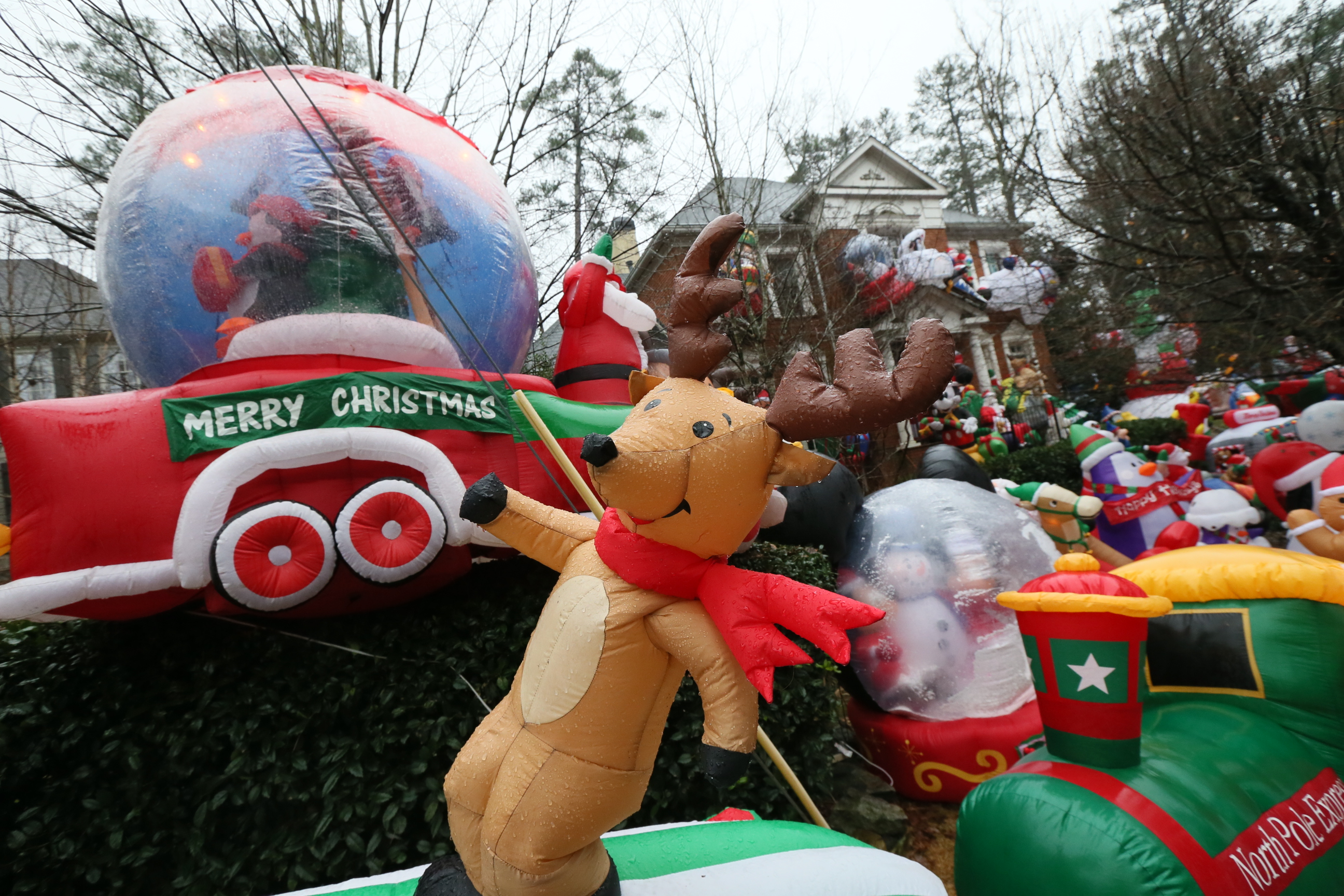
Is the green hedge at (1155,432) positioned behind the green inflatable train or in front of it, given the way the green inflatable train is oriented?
behind

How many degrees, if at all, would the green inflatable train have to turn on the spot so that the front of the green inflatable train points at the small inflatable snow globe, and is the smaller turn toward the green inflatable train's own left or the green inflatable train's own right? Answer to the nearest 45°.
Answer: approximately 90° to the green inflatable train's own right

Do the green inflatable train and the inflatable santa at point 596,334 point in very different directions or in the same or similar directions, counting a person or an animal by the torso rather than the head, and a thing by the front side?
very different directions

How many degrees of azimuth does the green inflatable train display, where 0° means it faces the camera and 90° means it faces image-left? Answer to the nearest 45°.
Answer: approximately 45°

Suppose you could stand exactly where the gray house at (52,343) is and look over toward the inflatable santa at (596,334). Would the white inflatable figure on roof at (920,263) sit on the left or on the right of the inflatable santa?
left

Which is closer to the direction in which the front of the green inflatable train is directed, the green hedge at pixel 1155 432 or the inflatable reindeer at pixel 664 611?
the inflatable reindeer

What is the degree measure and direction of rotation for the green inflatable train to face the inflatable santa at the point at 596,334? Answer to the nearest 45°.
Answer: approximately 45° to its right

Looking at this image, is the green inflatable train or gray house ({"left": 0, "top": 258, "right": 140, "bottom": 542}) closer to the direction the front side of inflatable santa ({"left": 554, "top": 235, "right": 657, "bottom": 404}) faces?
the green inflatable train

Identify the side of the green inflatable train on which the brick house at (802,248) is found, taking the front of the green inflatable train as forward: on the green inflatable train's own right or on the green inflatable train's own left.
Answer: on the green inflatable train's own right

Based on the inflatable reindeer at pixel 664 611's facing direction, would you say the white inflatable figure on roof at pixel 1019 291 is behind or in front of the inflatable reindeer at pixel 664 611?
behind
